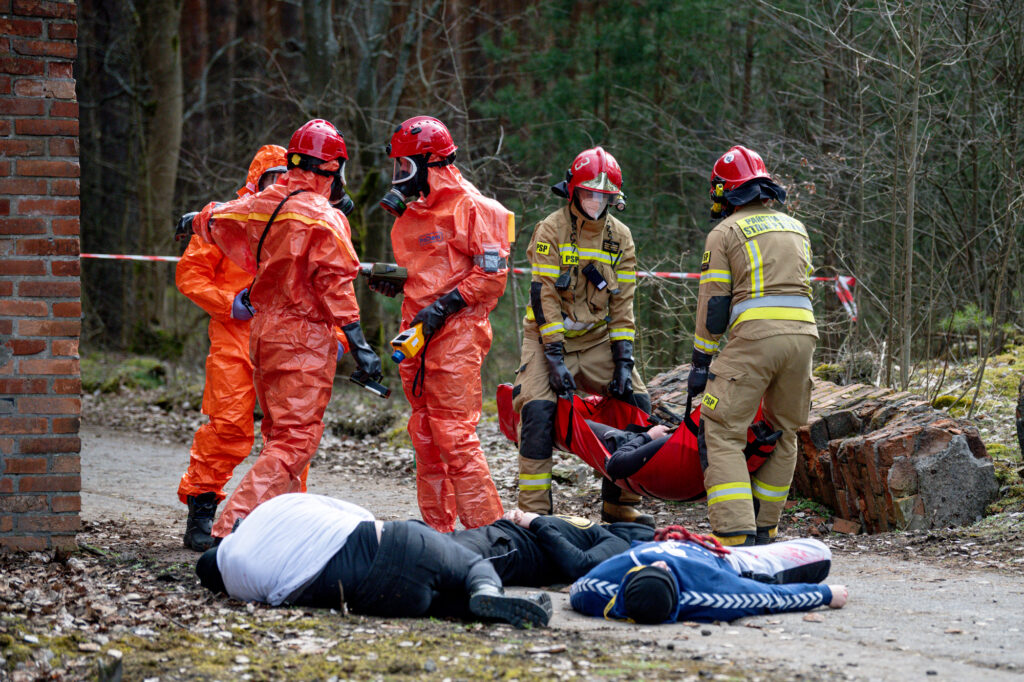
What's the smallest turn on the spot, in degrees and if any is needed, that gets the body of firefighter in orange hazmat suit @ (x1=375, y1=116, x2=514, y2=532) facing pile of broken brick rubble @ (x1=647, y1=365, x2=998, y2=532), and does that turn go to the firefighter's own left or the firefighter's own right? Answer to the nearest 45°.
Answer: approximately 135° to the firefighter's own left

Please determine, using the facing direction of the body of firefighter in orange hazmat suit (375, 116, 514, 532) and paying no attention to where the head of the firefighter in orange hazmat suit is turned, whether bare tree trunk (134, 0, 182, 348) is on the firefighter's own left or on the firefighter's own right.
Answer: on the firefighter's own right

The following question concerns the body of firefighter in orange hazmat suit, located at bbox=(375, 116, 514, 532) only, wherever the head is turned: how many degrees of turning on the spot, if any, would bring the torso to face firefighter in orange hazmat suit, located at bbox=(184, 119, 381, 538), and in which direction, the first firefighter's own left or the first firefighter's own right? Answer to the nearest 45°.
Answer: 0° — they already face them

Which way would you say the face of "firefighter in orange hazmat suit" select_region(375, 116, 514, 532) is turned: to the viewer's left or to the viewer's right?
to the viewer's left

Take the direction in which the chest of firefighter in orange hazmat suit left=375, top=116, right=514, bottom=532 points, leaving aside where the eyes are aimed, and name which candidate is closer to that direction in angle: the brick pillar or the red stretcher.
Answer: the brick pillar

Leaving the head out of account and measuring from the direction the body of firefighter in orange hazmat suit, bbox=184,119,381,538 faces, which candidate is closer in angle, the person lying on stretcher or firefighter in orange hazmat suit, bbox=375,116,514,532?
the firefighter in orange hazmat suit
